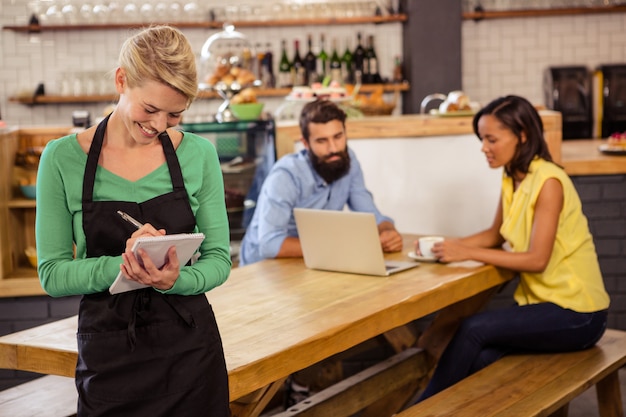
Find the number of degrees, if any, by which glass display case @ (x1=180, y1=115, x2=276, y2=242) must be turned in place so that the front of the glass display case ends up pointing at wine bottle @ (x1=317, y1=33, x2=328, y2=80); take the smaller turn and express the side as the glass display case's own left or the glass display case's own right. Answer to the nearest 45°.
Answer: approximately 180°

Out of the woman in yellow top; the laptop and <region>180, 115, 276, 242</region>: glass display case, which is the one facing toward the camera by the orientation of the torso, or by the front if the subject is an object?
the glass display case

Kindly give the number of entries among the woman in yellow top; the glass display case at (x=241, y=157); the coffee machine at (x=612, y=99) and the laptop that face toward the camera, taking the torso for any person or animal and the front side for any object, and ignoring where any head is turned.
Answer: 2

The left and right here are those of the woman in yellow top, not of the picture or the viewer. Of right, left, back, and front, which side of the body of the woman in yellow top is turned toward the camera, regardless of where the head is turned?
left

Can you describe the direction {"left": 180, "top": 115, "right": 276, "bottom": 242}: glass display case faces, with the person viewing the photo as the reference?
facing the viewer

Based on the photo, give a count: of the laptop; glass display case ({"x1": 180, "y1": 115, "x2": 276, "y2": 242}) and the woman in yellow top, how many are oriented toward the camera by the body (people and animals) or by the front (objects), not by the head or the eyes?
1

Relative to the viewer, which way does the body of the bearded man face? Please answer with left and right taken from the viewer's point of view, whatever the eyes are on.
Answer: facing the viewer and to the right of the viewer

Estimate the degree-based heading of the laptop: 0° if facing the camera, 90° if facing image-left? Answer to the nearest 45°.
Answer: approximately 225°

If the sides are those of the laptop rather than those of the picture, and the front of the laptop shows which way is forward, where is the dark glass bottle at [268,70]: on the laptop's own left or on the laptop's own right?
on the laptop's own left

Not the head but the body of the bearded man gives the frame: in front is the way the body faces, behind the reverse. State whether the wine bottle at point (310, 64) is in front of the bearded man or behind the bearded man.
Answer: behind

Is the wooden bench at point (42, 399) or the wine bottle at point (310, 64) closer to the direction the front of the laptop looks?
the wine bottle

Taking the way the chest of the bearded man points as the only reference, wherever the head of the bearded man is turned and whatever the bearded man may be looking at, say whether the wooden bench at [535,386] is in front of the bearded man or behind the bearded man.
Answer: in front

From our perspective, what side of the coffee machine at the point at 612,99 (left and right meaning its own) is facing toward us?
front
